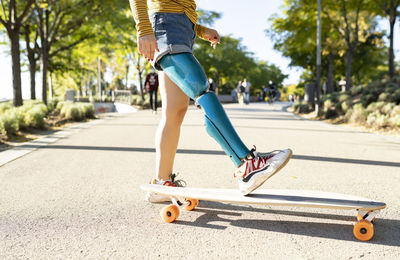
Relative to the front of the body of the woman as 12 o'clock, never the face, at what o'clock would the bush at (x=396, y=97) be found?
The bush is roughly at 10 o'clock from the woman.

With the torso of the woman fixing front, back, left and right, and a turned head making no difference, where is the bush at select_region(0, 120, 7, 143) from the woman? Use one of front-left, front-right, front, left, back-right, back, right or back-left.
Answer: back-left

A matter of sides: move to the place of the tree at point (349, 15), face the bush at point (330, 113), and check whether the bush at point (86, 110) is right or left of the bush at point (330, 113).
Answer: right

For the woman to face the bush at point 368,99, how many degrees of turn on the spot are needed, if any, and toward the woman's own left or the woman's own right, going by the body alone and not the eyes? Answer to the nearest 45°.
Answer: approximately 45° to the woman's own left

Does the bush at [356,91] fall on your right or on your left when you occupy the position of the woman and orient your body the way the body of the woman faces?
on your left

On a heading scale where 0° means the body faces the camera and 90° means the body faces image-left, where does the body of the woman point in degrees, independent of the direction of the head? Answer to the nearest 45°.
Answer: approximately 270°
